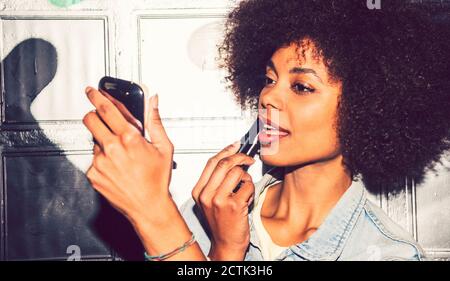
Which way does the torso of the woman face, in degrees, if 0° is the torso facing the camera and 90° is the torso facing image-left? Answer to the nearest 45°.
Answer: approximately 45°
